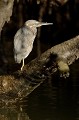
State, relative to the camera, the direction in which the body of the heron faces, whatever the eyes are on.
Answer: to the viewer's right
